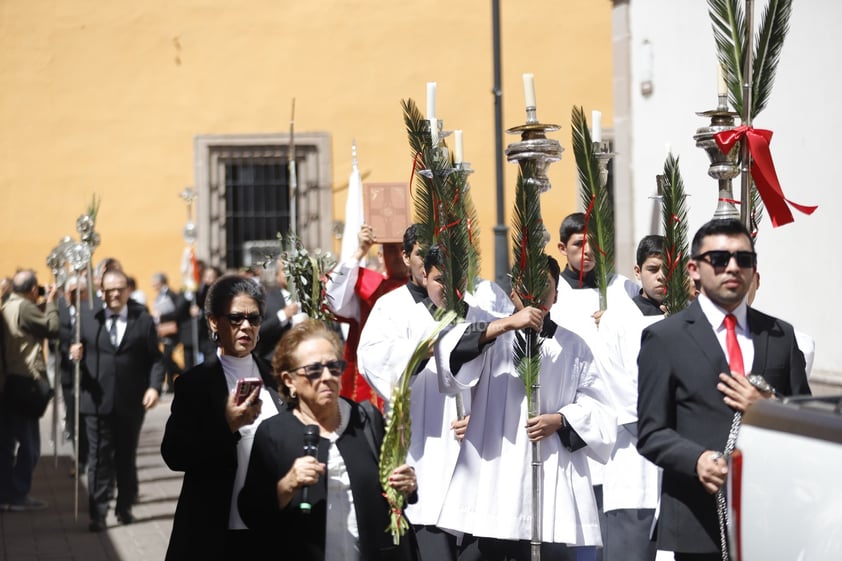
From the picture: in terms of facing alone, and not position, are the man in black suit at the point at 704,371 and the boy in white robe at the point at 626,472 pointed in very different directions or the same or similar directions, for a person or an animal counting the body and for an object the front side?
same or similar directions

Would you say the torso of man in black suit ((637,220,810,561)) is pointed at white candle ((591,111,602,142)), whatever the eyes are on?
no

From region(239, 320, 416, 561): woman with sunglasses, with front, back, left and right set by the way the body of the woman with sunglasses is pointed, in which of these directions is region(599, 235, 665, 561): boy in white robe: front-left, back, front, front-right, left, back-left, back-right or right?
left

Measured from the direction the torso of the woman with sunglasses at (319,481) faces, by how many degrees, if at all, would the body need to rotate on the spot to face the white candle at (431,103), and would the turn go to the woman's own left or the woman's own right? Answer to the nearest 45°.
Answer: approximately 135° to the woman's own left

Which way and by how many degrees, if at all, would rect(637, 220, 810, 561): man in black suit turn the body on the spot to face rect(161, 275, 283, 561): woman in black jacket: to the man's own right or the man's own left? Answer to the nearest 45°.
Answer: approximately 135° to the man's own right

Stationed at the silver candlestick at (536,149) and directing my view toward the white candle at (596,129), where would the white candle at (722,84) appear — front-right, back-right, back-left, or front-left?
front-right

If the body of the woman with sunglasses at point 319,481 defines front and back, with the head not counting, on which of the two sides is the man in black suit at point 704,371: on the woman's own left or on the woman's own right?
on the woman's own left

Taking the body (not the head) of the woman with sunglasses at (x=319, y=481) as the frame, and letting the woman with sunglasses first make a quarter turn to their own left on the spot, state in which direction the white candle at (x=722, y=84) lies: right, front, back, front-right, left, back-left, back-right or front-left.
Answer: front

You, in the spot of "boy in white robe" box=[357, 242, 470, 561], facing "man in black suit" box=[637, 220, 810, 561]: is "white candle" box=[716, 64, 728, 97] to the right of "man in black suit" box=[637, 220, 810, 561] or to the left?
left

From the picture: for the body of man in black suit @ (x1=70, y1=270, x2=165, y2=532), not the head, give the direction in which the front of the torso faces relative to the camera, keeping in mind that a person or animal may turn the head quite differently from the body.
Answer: toward the camera

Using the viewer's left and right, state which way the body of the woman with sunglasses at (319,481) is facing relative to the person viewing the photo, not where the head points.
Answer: facing the viewer and to the right of the viewer

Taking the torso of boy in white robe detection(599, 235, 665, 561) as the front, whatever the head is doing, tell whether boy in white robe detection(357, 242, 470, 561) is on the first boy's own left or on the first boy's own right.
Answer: on the first boy's own right

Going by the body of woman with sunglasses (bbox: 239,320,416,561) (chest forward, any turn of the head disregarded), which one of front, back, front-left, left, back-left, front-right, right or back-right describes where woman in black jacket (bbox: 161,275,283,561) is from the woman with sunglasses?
back

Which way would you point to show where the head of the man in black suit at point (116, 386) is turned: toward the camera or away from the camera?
toward the camera

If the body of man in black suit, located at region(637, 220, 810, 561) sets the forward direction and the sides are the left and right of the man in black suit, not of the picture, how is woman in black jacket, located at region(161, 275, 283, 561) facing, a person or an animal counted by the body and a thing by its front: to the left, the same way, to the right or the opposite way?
the same way

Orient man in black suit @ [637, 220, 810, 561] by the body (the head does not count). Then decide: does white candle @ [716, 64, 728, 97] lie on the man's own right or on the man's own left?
on the man's own left
